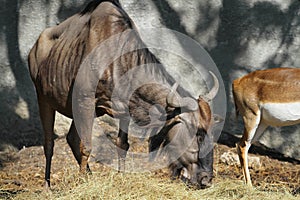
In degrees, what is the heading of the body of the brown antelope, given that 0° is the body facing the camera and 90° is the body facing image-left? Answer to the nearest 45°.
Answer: approximately 270°

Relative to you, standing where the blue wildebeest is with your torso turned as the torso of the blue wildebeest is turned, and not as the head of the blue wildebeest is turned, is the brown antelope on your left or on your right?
on your left

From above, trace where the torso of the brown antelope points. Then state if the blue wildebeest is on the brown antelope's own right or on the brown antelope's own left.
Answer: on the brown antelope's own right

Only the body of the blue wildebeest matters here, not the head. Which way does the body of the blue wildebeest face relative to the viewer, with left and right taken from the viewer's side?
facing the viewer and to the right of the viewer

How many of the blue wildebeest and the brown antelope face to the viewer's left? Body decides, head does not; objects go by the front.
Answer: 0

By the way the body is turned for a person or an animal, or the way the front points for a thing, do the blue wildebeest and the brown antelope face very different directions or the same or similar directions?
same or similar directions
